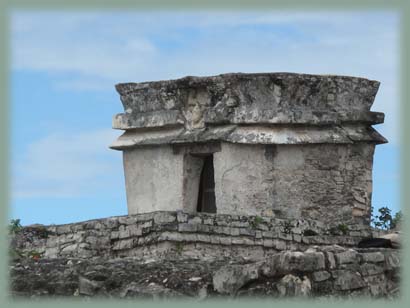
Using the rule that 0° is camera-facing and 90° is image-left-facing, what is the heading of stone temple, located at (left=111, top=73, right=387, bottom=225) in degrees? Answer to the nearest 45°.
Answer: approximately 45°

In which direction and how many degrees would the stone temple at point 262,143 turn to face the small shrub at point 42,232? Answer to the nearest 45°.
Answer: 0° — it already faces it

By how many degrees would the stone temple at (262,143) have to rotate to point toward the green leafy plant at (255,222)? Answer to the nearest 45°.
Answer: approximately 45° to its left
